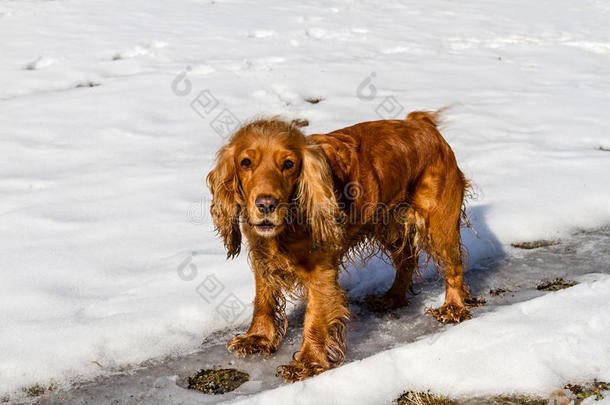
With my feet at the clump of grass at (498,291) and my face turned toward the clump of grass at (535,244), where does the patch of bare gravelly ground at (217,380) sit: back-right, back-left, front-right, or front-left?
back-left

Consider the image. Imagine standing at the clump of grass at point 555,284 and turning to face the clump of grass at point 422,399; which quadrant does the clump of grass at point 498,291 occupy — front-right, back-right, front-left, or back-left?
front-right

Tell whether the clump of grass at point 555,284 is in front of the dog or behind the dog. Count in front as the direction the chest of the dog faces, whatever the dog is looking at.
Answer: behind

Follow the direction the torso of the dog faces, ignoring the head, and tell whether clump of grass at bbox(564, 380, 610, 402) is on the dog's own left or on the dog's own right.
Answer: on the dog's own left

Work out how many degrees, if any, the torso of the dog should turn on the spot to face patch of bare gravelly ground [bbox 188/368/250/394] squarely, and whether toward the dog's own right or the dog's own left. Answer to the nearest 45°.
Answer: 0° — it already faces it

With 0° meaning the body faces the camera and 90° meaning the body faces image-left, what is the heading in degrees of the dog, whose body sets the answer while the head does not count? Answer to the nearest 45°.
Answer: approximately 45°

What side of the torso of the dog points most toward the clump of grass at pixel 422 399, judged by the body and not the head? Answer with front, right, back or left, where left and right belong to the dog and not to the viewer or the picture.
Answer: left

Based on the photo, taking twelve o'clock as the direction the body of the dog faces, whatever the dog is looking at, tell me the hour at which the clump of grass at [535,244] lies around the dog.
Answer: The clump of grass is roughly at 6 o'clock from the dog.

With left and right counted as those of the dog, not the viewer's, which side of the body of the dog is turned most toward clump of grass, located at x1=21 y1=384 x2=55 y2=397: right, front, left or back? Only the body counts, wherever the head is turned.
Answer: front

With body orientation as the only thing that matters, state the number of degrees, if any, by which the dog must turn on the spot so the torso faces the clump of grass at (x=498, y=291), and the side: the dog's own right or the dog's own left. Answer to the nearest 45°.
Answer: approximately 180°
